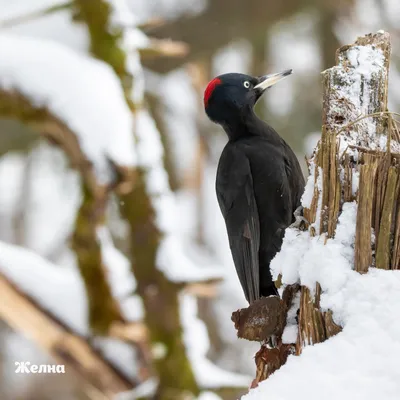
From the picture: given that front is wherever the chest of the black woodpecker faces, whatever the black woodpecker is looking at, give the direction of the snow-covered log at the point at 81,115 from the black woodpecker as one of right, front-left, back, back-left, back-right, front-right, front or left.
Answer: back-left

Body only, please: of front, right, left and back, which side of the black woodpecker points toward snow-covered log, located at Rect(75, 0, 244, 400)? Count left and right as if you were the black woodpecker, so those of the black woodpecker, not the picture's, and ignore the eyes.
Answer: left

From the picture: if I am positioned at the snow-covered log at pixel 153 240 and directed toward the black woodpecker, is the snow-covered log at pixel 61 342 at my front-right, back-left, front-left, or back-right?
back-right

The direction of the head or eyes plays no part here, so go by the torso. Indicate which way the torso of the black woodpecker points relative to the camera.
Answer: to the viewer's right
